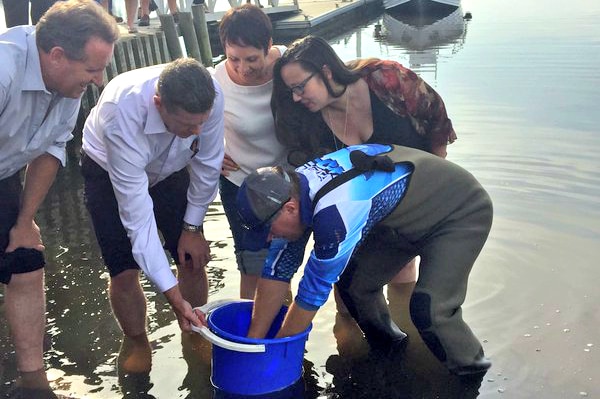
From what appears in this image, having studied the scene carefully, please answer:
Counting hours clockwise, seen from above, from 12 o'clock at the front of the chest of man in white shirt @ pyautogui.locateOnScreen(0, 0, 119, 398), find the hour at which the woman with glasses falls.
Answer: The woman with glasses is roughly at 12 o'clock from the man in white shirt.

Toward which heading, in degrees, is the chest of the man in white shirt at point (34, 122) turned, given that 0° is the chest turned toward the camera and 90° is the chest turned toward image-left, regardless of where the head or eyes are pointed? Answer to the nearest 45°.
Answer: approximately 270°

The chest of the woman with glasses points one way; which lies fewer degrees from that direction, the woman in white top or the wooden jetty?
the woman in white top

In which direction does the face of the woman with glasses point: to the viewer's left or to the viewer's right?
to the viewer's left

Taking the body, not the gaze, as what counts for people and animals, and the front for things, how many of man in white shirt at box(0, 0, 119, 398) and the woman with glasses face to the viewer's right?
1

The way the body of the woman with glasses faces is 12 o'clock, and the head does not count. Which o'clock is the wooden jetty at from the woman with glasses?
The wooden jetty is roughly at 4 o'clock from the woman with glasses.

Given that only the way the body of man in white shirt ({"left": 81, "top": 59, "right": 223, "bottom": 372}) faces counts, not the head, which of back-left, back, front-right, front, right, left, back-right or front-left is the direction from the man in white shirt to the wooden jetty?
back-left

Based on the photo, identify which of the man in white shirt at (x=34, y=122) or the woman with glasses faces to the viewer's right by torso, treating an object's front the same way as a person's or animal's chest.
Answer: the man in white shirt

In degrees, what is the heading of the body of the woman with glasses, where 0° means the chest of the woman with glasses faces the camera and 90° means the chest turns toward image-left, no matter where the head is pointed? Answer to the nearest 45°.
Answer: approximately 45°

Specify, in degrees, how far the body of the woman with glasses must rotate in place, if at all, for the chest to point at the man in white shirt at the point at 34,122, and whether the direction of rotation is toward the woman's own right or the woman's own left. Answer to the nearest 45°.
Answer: approximately 45° to the woman's own right

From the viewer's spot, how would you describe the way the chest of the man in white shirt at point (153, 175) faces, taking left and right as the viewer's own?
facing the viewer and to the right of the viewer

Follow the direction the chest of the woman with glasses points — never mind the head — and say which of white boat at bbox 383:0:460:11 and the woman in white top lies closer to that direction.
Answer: the woman in white top

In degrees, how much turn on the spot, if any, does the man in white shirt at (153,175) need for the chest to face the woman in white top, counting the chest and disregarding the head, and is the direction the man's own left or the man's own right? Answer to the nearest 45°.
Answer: approximately 90° to the man's own left
